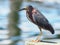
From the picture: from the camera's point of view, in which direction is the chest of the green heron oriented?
to the viewer's left
